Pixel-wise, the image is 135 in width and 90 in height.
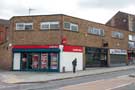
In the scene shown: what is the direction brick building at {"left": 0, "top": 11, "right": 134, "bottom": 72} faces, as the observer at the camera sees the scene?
facing the viewer
